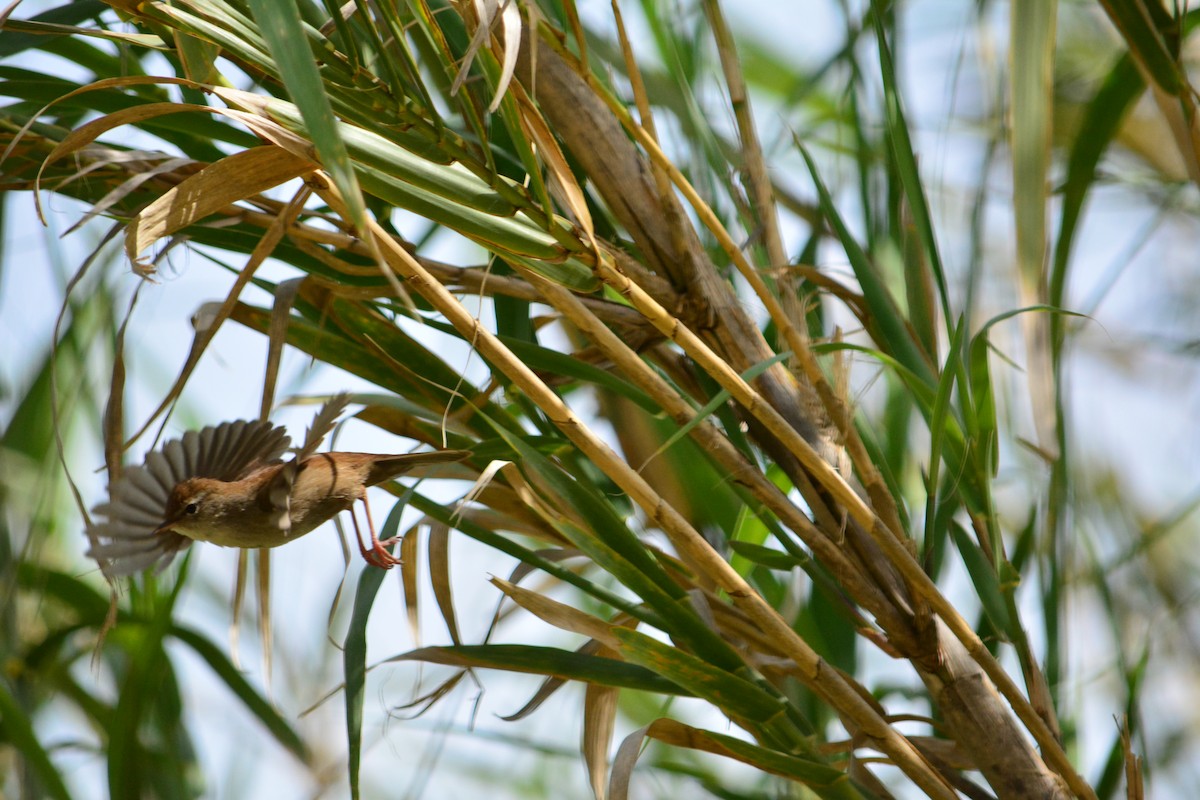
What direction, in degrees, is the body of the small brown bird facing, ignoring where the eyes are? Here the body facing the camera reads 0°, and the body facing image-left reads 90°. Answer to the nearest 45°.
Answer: approximately 90°
